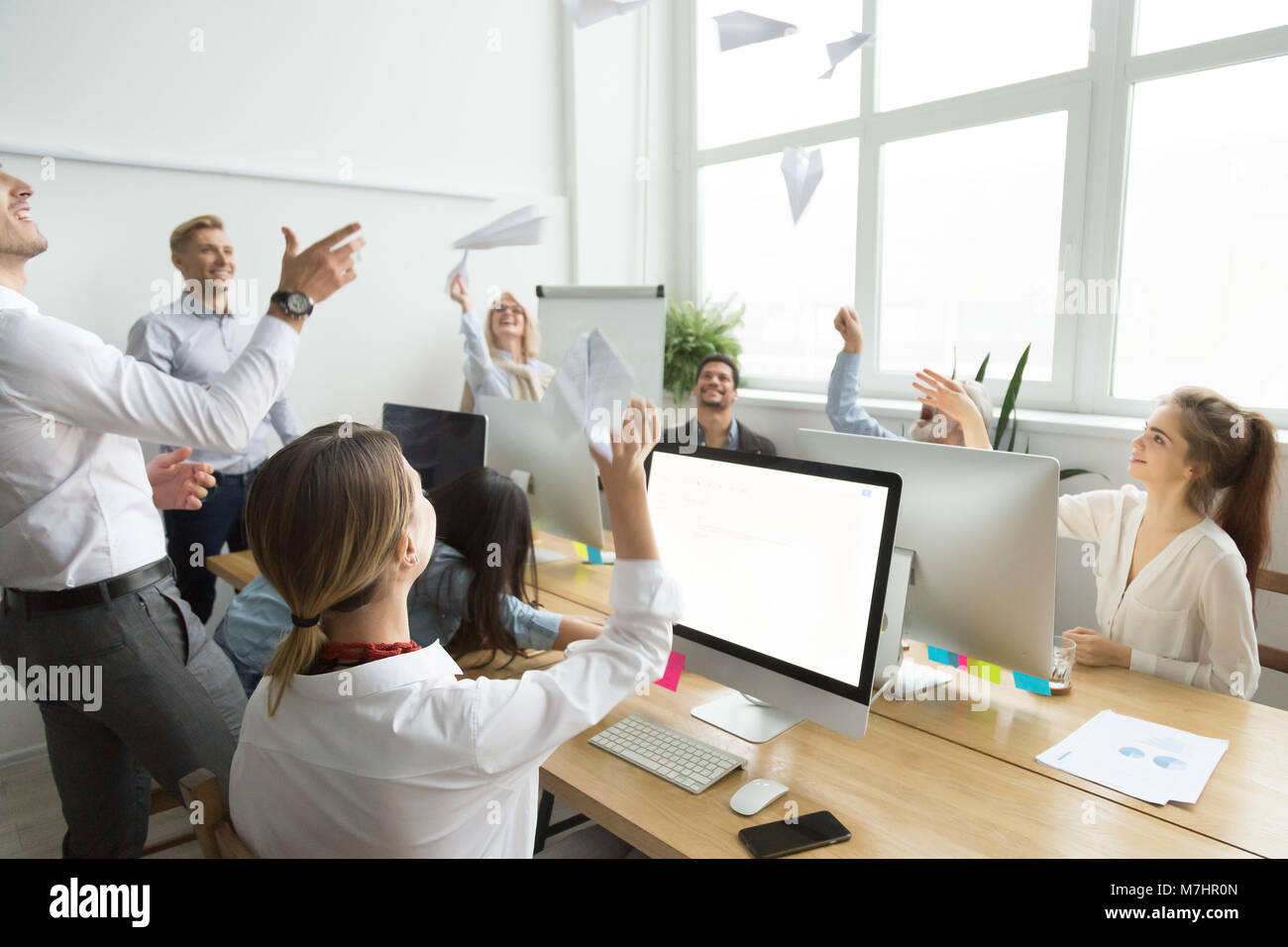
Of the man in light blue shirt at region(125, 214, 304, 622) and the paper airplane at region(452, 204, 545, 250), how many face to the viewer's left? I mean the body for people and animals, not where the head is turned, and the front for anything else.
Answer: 1

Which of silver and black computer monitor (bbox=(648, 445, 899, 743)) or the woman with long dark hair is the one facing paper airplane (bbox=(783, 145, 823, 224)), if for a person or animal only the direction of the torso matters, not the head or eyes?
the woman with long dark hair

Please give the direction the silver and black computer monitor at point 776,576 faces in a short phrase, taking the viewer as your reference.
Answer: facing the viewer and to the left of the viewer

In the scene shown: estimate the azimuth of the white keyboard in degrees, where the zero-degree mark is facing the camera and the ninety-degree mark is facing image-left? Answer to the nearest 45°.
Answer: approximately 45°

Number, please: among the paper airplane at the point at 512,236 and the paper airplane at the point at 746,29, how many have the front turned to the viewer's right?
1

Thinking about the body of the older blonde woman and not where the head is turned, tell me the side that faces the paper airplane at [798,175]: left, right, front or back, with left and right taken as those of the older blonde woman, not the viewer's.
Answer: left

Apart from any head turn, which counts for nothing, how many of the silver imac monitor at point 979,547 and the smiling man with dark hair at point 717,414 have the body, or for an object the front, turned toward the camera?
1

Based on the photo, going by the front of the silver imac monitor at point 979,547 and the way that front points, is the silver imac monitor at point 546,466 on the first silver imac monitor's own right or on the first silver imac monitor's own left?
on the first silver imac monitor's own left

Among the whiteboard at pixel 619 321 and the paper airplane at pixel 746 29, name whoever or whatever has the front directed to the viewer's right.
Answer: the paper airplane

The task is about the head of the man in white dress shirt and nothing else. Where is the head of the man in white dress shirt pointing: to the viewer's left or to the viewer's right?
to the viewer's right

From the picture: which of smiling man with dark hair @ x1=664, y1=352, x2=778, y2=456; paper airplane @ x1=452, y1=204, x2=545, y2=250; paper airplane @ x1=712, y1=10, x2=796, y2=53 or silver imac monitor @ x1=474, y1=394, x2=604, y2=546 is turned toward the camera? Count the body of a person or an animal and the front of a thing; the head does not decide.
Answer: the smiling man with dark hair

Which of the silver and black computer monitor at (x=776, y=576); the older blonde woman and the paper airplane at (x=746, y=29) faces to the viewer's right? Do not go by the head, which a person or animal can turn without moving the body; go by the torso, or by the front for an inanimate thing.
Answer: the paper airplane

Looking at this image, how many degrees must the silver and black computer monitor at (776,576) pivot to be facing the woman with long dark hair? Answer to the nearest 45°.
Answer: approximately 90° to its right

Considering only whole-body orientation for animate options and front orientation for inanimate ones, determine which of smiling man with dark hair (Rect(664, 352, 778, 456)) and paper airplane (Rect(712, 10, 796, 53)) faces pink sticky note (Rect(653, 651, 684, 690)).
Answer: the smiling man with dark hair

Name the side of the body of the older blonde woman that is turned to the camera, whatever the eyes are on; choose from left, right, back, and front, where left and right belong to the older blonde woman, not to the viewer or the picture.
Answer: front

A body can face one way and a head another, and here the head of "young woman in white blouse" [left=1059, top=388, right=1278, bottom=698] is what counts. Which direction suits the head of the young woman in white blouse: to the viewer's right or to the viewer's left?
to the viewer's left

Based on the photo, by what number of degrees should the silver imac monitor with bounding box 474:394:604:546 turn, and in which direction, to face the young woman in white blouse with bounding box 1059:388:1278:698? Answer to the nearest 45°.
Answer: approximately 90° to its right

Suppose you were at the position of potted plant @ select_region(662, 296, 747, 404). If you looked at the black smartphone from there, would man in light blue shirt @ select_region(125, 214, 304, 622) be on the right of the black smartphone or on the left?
right
